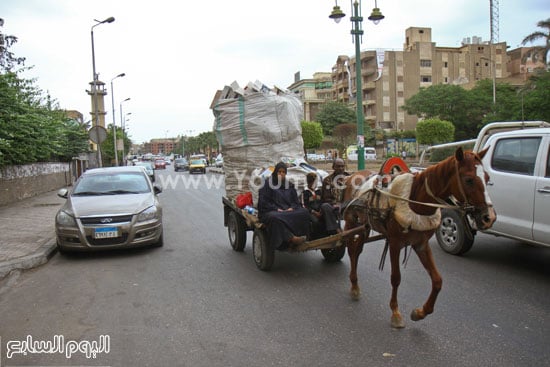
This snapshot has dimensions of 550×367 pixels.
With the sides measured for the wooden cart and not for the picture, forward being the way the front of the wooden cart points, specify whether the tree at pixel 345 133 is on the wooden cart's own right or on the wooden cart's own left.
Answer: on the wooden cart's own left

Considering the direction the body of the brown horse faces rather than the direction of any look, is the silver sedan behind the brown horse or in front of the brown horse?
behind

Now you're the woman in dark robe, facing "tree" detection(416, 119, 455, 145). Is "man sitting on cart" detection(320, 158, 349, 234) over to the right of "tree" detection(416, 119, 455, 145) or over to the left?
right

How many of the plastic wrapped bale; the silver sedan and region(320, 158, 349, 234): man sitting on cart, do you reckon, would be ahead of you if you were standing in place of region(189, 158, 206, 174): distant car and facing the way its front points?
3

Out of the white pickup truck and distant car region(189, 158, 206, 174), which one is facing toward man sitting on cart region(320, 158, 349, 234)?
the distant car

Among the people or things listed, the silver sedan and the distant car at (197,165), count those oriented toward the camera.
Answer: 2

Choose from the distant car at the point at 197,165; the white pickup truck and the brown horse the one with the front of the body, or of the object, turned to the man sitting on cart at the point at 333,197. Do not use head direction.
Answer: the distant car

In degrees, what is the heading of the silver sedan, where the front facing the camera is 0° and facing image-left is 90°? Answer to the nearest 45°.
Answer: approximately 0°

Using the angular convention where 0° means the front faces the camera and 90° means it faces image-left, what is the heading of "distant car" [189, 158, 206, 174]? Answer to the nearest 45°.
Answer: approximately 0°

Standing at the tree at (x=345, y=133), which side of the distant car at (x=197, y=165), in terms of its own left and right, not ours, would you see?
left

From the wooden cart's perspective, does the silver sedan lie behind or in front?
behind

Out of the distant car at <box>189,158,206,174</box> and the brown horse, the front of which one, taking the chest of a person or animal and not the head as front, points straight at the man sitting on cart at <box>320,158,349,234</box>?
the distant car
